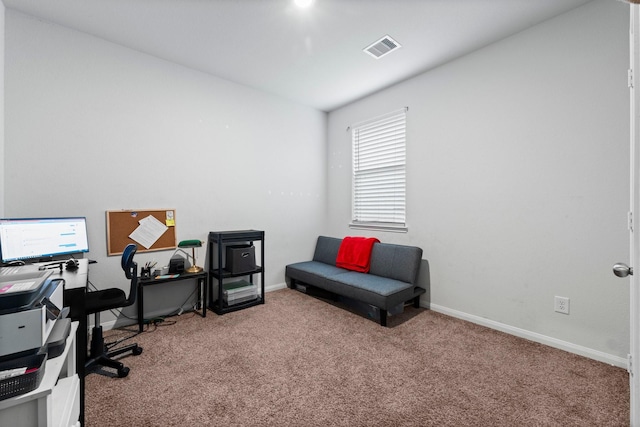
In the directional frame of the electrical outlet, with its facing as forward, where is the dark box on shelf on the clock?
The dark box on shelf is roughly at 2 o'clock from the electrical outlet.

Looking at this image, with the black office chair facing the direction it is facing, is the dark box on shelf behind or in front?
behind

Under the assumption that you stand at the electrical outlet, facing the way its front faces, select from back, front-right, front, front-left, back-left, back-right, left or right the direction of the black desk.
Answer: front-right

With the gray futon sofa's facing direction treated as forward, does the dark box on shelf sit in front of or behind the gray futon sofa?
in front

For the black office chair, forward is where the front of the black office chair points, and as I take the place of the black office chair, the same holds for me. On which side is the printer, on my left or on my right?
on my left

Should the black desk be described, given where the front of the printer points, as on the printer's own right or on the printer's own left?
on the printer's own left

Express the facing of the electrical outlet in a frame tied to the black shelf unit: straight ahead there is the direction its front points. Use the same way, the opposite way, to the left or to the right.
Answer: to the right

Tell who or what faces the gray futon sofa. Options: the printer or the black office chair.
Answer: the printer

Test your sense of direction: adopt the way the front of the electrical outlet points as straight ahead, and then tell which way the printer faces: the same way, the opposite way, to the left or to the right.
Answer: the opposite way

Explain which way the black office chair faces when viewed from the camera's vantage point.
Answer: facing to the left of the viewer

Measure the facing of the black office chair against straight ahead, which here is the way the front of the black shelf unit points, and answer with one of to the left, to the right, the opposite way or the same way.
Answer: to the right

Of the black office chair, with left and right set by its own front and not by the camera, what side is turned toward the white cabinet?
left

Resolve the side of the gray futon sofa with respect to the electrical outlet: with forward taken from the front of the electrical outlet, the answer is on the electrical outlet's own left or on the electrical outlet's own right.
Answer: on the electrical outlet's own right

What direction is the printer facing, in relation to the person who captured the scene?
facing to the right of the viewer
